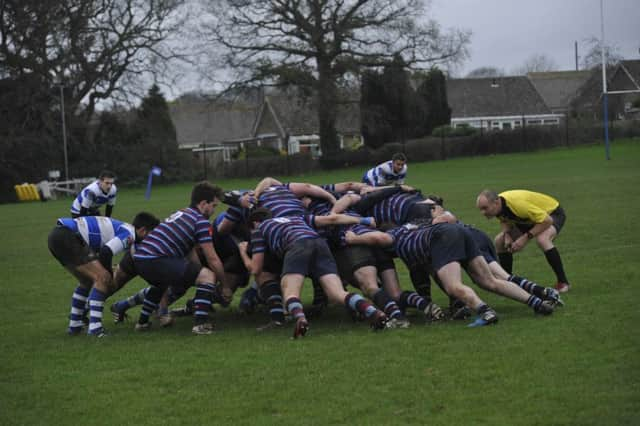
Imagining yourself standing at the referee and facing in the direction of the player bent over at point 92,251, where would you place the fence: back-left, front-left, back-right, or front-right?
back-right

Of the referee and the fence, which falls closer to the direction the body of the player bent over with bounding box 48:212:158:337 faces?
the referee

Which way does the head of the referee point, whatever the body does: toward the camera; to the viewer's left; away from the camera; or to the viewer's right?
to the viewer's left

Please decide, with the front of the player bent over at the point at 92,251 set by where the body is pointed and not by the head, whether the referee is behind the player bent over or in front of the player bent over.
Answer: in front

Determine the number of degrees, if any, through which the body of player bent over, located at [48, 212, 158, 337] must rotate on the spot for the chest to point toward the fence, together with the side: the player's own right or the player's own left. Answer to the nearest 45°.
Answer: approximately 45° to the player's own left

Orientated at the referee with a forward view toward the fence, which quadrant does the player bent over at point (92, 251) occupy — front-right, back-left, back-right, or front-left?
back-left

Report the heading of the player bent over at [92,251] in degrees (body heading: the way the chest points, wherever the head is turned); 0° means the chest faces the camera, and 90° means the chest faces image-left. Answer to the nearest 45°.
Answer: approximately 270°
